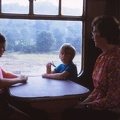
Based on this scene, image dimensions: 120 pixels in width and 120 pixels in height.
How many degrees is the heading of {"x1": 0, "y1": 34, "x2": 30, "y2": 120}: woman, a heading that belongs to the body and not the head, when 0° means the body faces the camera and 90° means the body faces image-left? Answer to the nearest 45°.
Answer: approximately 270°

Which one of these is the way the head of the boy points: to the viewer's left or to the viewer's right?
to the viewer's left

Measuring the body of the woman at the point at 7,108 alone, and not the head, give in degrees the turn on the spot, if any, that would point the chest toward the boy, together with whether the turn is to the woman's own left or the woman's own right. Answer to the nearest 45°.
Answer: approximately 45° to the woman's own left

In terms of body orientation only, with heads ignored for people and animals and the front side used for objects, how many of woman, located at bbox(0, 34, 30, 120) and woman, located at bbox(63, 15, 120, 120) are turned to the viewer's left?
1

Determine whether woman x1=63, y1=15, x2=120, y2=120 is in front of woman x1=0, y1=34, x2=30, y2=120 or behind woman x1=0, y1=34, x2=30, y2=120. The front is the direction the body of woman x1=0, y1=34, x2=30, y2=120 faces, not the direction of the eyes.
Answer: in front

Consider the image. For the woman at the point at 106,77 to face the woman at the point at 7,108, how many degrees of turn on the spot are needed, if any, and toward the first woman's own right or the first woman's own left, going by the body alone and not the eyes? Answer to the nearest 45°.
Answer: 0° — they already face them

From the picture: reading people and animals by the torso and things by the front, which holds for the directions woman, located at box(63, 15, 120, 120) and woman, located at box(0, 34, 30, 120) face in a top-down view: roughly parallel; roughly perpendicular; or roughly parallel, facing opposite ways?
roughly parallel, facing opposite ways

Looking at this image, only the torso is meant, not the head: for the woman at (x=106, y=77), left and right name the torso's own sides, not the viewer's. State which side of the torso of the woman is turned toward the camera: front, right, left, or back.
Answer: left

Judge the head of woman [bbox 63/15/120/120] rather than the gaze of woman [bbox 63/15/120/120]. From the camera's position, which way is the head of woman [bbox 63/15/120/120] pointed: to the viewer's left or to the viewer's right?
to the viewer's left

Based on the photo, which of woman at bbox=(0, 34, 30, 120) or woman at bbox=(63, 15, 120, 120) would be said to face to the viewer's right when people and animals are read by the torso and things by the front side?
woman at bbox=(0, 34, 30, 120)
